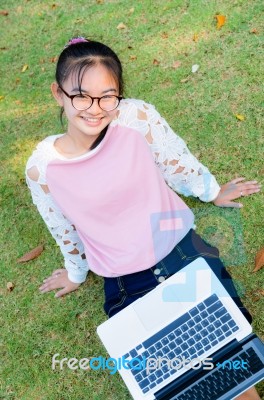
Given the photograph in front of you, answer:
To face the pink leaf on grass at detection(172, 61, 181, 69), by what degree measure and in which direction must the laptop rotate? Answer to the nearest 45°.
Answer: approximately 45° to its right

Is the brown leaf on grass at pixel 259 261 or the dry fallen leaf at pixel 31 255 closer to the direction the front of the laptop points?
the dry fallen leaf

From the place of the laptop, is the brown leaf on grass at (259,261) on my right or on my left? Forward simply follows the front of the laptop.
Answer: on my right

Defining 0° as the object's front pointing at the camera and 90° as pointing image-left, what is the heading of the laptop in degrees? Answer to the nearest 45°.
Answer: approximately 135°

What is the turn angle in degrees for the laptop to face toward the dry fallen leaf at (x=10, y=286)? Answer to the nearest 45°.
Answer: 0° — it already faces it

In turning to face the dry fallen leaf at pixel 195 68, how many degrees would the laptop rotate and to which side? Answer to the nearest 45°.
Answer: approximately 45° to its right
